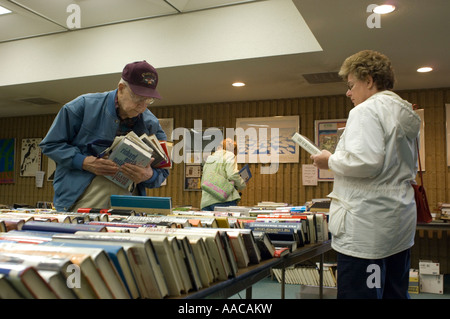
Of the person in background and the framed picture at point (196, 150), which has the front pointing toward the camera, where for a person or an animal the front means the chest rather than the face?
the framed picture

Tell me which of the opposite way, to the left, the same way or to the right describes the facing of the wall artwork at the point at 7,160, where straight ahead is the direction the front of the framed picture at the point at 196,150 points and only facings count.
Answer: the same way

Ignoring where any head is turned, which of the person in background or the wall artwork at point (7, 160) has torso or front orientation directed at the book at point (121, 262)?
the wall artwork

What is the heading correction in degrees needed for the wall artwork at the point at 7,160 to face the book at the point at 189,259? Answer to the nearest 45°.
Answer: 0° — it already faces it

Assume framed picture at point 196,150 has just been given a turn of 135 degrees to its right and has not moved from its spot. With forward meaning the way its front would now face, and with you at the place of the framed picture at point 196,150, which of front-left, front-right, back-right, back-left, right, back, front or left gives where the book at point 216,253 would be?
back-left

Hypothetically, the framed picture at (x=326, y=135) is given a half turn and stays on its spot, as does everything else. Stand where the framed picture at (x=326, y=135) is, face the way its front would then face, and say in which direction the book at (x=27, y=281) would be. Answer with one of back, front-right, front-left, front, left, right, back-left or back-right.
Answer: back

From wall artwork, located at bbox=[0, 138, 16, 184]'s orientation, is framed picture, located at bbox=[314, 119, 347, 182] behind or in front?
in front

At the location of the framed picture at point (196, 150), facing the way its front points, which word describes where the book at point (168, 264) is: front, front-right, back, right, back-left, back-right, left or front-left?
front

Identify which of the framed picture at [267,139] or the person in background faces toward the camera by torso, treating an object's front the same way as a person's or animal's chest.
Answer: the framed picture

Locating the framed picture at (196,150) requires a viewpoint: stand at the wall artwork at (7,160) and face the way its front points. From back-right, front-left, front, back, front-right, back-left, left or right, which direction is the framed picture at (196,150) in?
front-left

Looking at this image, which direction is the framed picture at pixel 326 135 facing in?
toward the camera

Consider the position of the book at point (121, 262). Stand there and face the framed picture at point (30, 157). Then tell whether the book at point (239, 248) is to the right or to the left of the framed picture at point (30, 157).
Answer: right

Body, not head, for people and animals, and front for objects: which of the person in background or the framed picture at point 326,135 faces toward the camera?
the framed picture

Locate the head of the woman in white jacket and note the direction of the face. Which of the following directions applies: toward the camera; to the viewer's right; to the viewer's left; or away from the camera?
to the viewer's left

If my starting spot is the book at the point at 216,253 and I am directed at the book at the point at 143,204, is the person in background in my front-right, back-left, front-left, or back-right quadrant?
front-right

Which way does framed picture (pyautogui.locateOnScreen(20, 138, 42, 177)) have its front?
toward the camera

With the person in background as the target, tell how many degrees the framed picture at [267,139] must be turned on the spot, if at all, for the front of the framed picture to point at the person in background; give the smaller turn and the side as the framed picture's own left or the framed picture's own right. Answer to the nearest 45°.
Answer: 0° — it already faces them

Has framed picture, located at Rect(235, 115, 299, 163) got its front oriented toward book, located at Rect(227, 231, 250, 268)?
yes

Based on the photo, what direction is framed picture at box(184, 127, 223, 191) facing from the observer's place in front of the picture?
facing the viewer
